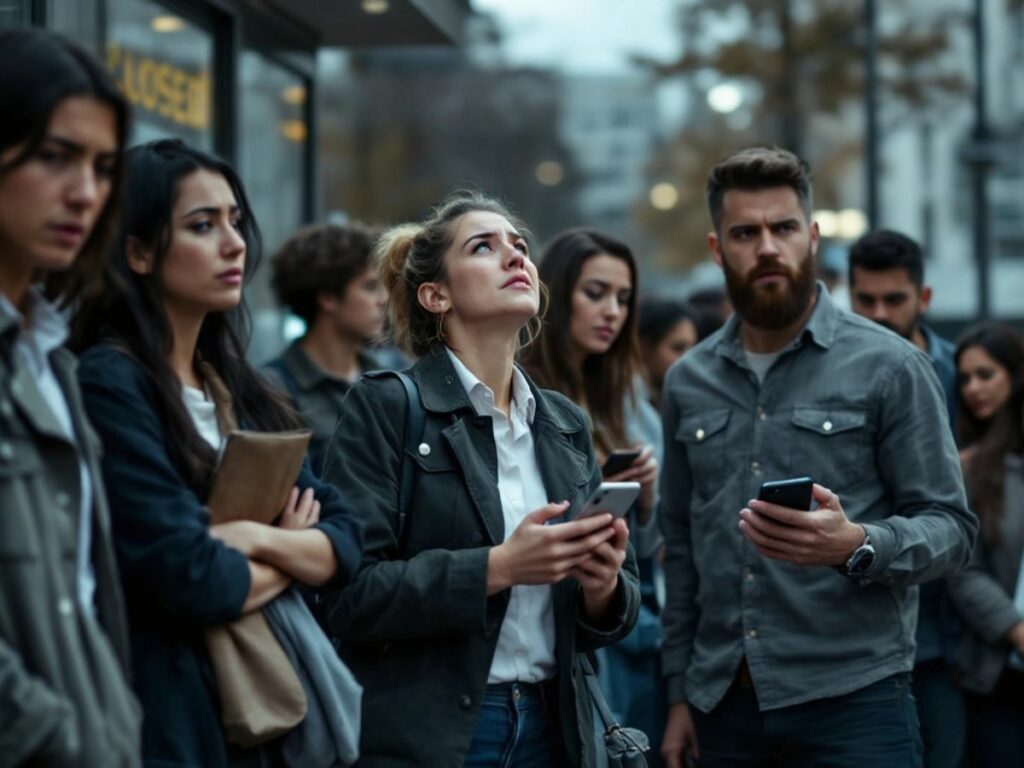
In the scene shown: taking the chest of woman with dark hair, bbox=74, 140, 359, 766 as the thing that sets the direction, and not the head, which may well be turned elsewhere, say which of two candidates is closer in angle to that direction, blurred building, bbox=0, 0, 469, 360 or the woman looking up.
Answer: the woman looking up

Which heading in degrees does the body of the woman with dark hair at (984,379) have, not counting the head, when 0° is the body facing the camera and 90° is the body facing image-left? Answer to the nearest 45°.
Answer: approximately 45°

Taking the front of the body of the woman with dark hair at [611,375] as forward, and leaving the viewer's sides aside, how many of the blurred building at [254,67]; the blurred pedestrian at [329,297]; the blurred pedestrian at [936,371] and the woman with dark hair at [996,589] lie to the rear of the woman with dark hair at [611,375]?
2

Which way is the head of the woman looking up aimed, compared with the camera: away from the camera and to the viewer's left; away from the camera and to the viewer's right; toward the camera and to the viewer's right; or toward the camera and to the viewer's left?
toward the camera and to the viewer's right

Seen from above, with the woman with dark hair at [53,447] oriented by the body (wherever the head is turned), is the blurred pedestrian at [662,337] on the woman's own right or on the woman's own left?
on the woman's own left

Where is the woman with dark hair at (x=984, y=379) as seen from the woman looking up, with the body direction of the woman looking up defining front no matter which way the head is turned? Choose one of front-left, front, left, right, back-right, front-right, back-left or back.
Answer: left

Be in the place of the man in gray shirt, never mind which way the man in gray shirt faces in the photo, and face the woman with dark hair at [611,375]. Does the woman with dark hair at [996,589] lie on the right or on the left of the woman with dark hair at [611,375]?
right

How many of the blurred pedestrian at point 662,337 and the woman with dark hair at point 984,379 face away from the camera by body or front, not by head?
0

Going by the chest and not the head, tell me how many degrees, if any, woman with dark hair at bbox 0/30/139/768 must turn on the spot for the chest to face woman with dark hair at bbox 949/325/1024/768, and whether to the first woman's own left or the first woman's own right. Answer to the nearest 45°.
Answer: approximately 90° to the first woman's own left

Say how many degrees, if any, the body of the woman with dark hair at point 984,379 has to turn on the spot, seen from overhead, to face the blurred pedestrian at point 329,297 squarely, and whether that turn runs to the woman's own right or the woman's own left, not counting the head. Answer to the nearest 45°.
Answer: approximately 45° to the woman's own right

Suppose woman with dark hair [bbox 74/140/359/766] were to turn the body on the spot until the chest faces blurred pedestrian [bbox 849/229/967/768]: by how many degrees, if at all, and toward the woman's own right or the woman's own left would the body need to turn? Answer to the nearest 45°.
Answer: approximately 90° to the woman's own left

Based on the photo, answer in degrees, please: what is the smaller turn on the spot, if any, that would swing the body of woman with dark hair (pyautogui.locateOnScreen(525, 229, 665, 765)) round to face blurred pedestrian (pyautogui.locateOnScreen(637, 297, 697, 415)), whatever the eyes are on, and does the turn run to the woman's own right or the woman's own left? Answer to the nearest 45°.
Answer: approximately 135° to the woman's own left

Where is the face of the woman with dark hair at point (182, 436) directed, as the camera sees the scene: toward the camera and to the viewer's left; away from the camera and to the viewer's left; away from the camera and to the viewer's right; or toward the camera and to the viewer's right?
toward the camera and to the viewer's right
